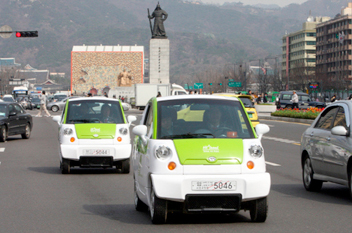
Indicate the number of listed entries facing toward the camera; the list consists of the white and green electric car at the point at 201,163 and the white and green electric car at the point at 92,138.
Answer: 2

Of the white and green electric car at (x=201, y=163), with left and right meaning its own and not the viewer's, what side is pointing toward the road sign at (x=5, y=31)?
back

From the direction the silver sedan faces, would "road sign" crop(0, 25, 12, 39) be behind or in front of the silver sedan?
behind

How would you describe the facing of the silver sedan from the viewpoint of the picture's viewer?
facing the viewer and to the right of the viewer

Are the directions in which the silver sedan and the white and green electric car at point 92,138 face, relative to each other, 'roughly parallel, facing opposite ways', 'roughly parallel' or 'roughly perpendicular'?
roughly parallel

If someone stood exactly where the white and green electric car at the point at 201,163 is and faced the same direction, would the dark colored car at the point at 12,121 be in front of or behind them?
behind

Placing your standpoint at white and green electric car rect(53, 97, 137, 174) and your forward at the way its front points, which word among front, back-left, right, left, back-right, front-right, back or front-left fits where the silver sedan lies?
front-left

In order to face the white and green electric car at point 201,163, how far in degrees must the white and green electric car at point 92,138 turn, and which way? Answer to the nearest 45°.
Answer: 0° — it already faces it

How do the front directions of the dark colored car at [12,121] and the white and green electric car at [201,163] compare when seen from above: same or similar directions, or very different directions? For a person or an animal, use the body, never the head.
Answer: same or similar directions

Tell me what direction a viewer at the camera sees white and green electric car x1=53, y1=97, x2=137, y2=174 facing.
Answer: facing the viewer

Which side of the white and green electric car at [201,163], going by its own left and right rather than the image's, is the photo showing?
front

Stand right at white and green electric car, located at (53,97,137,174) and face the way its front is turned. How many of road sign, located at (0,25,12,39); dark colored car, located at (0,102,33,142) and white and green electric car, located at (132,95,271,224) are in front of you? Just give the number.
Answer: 1

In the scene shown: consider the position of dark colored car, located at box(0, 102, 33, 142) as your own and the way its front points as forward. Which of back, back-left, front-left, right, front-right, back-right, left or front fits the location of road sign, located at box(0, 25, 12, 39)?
back-right
